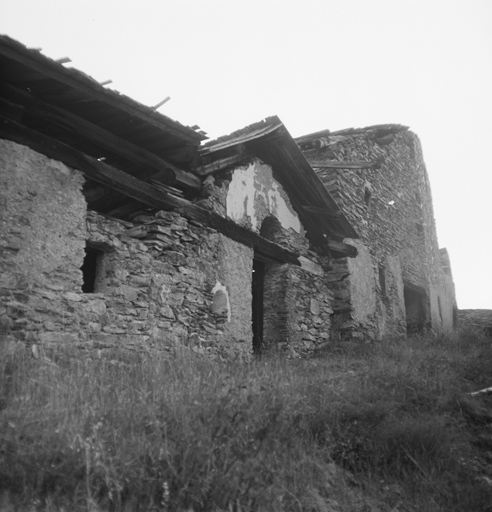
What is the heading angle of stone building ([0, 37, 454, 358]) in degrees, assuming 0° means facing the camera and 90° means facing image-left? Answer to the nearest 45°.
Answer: approximately 315°

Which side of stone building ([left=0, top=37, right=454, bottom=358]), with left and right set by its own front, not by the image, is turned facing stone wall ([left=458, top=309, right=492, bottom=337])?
left
